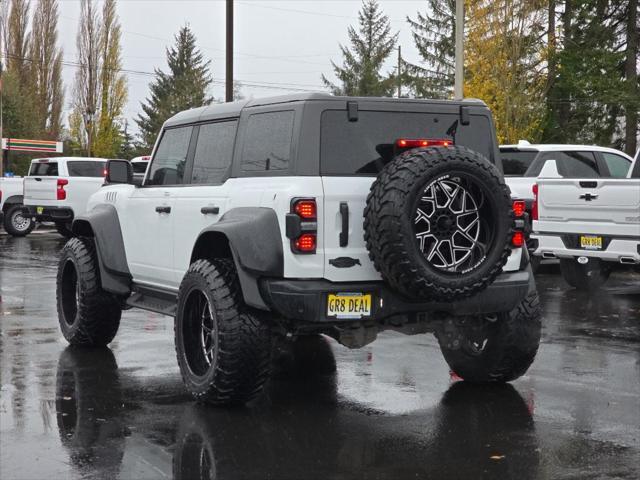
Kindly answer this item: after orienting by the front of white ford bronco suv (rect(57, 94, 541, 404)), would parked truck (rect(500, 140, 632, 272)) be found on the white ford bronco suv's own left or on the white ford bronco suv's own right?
on the white ford bronco suv's own right

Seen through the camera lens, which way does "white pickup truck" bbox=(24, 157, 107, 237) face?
facing away from the viewer and to the right of the viewer

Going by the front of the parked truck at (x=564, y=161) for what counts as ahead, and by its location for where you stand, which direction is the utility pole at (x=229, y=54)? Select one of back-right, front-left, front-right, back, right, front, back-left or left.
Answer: left

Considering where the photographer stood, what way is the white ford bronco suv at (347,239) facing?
facing away from the viewer and to the left of the viewer

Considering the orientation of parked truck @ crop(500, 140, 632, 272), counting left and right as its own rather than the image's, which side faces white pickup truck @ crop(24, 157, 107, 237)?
left

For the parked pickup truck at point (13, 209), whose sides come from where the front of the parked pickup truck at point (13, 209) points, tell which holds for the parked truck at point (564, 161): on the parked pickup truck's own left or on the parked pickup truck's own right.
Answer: on the parked pickup truck's own right

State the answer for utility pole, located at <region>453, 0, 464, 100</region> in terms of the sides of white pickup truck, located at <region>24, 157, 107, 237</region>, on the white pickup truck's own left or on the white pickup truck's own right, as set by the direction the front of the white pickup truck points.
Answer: on the white pickup truck's own right

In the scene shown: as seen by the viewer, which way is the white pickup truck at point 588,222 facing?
away from the camera

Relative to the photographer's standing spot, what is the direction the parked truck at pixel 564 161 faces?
facing away from the viewer and to the right of the viewer

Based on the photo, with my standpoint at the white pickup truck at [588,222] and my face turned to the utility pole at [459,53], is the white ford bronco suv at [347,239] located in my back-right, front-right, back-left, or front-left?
back-left

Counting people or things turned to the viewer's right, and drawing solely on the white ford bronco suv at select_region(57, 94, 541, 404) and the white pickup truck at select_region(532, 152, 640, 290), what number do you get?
0
